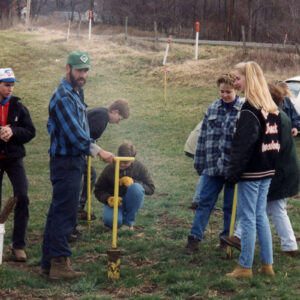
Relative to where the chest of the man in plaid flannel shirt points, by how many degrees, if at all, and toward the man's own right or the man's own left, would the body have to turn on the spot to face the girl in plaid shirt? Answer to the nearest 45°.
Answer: approximately 45° to the man's own left

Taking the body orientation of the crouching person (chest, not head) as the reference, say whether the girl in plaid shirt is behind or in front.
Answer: in front

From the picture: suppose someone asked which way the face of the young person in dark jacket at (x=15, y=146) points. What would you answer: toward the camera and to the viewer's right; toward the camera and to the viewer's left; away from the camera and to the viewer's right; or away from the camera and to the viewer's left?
toward the camera and to the viewer's right

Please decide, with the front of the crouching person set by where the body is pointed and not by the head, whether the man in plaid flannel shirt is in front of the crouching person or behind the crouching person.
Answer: in front

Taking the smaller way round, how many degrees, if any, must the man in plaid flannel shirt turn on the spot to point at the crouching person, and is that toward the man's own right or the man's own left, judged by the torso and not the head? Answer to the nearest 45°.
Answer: approximately 90° to the man's own left

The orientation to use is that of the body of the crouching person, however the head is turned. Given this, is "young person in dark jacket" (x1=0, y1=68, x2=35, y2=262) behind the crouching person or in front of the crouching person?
in front

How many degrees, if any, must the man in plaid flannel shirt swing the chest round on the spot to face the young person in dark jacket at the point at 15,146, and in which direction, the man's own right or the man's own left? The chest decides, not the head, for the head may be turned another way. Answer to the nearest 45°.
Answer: approximately 135° to the man's own left

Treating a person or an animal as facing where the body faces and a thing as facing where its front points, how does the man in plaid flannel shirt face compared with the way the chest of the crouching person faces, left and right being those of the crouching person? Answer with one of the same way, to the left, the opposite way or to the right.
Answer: to the left

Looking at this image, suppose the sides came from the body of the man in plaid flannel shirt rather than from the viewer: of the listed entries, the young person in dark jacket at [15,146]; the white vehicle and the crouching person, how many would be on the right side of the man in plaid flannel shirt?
0

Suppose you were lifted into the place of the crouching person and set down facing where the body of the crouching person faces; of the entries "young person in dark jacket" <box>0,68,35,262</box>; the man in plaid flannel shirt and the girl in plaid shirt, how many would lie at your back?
0

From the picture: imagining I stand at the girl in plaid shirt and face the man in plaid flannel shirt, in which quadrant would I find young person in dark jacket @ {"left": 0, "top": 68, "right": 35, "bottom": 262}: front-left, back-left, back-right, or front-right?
front-right

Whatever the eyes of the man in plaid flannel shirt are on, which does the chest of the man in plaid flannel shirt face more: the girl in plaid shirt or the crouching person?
the girl in plaid shirt

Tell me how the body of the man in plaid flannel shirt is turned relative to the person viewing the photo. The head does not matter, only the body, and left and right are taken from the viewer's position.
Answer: facing to the right of the viewer

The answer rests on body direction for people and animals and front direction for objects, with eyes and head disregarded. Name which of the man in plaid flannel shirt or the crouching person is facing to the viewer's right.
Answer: the man in plaid flannel shirt

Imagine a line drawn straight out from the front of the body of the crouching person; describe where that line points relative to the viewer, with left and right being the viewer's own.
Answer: facing the viewer

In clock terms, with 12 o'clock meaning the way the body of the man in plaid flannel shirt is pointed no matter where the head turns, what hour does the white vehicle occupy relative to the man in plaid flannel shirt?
The white vehicle is roughly at 10 o'clock from the man in plaid flannel shirt.

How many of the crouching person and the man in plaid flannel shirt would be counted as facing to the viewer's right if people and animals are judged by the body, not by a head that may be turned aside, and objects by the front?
1
